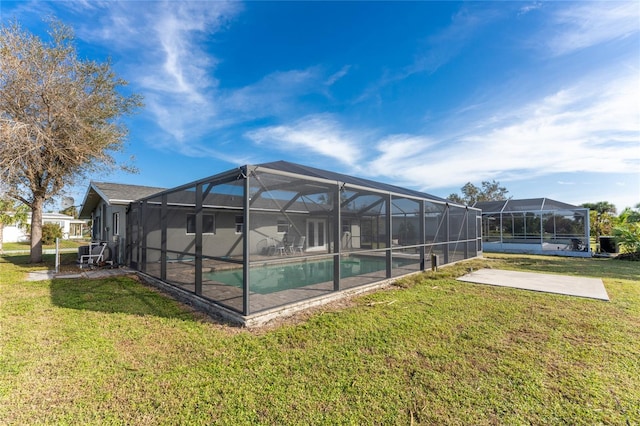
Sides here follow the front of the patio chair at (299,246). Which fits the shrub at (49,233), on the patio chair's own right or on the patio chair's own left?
on the patio chair's own right

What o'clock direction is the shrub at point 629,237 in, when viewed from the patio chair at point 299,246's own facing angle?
The shrub is roughly at 8 o'clock from the patio chair.

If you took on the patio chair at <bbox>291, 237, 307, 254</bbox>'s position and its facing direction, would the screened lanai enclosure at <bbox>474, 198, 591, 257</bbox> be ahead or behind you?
behind

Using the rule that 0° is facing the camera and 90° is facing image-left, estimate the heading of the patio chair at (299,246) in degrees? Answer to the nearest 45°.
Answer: approximately 45°

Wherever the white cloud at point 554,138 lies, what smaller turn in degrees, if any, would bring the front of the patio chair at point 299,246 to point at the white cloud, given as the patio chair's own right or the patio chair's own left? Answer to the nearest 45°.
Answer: approximately 135° to the patio chair's own left
